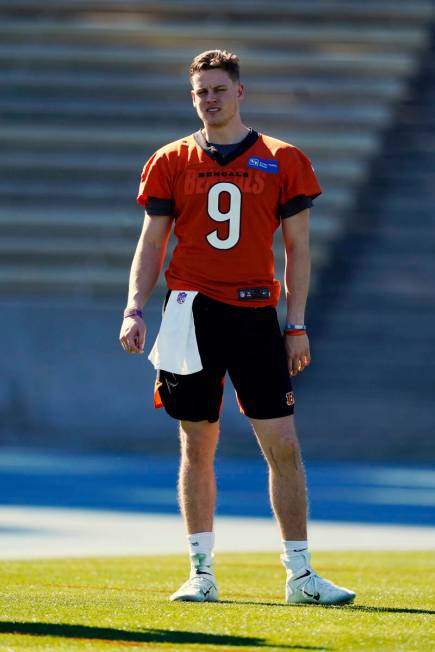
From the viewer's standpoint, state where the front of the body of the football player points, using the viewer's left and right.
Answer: facing the viewer
